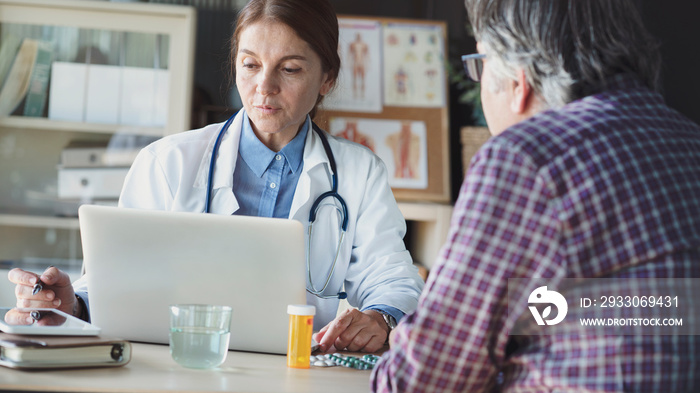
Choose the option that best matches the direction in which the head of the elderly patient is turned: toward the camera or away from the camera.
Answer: away from the camera

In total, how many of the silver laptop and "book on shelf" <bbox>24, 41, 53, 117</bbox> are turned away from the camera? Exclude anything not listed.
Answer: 1

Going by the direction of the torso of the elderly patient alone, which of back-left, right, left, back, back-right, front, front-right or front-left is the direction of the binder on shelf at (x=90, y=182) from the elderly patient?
front

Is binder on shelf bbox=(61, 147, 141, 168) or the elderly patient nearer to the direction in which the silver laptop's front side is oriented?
the binder on shelf

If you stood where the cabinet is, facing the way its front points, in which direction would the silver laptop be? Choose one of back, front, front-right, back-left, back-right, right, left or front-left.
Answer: front

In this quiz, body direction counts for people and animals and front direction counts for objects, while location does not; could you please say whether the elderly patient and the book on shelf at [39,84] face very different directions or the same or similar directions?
very different directions

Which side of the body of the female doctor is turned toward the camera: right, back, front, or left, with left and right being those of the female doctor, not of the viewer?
front

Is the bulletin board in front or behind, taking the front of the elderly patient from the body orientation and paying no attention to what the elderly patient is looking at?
in front

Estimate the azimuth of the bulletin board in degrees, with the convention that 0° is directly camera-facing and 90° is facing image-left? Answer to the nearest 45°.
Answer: approximately 0°

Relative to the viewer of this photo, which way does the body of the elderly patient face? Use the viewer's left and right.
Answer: facing away from the viewer and to the left of the viewer

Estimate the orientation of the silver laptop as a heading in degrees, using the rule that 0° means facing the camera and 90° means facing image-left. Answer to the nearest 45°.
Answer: approximately 180°

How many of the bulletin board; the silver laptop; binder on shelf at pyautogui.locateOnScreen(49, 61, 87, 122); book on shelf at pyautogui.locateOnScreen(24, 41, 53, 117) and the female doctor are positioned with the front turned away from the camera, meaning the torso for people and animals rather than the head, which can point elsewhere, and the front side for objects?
1

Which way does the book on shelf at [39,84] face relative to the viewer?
toward the camera

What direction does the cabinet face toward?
toward the camera

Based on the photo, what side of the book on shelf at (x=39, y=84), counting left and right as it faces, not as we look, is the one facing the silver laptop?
front
